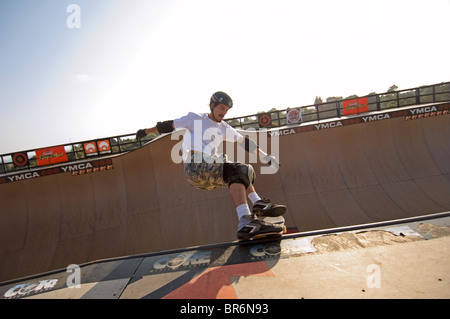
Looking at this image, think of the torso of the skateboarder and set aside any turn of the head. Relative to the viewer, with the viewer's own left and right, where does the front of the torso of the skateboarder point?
facing the viewer and to the right of the viewer

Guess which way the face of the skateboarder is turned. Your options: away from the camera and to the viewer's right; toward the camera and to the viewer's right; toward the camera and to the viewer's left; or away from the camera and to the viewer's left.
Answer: toward the camera and to the viewer's right
